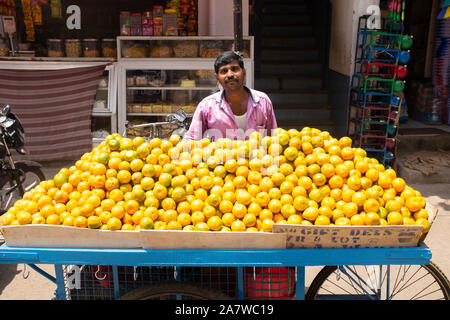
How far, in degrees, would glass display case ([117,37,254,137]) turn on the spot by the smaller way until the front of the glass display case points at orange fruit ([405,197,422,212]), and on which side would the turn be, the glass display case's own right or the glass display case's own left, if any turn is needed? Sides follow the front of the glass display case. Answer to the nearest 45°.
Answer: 0° — it already faces it

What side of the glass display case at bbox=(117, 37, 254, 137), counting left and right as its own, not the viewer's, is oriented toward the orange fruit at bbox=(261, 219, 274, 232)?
front

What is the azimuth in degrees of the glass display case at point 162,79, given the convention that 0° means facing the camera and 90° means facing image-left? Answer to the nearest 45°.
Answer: approximately 0°

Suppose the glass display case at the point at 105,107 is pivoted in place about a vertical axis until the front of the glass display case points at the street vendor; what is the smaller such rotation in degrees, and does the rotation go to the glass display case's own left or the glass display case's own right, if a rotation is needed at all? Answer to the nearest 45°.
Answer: approximately 45° to the glass display case's own left

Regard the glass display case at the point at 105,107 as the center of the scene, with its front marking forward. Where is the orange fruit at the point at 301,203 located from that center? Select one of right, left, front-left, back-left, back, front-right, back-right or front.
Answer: front-left
